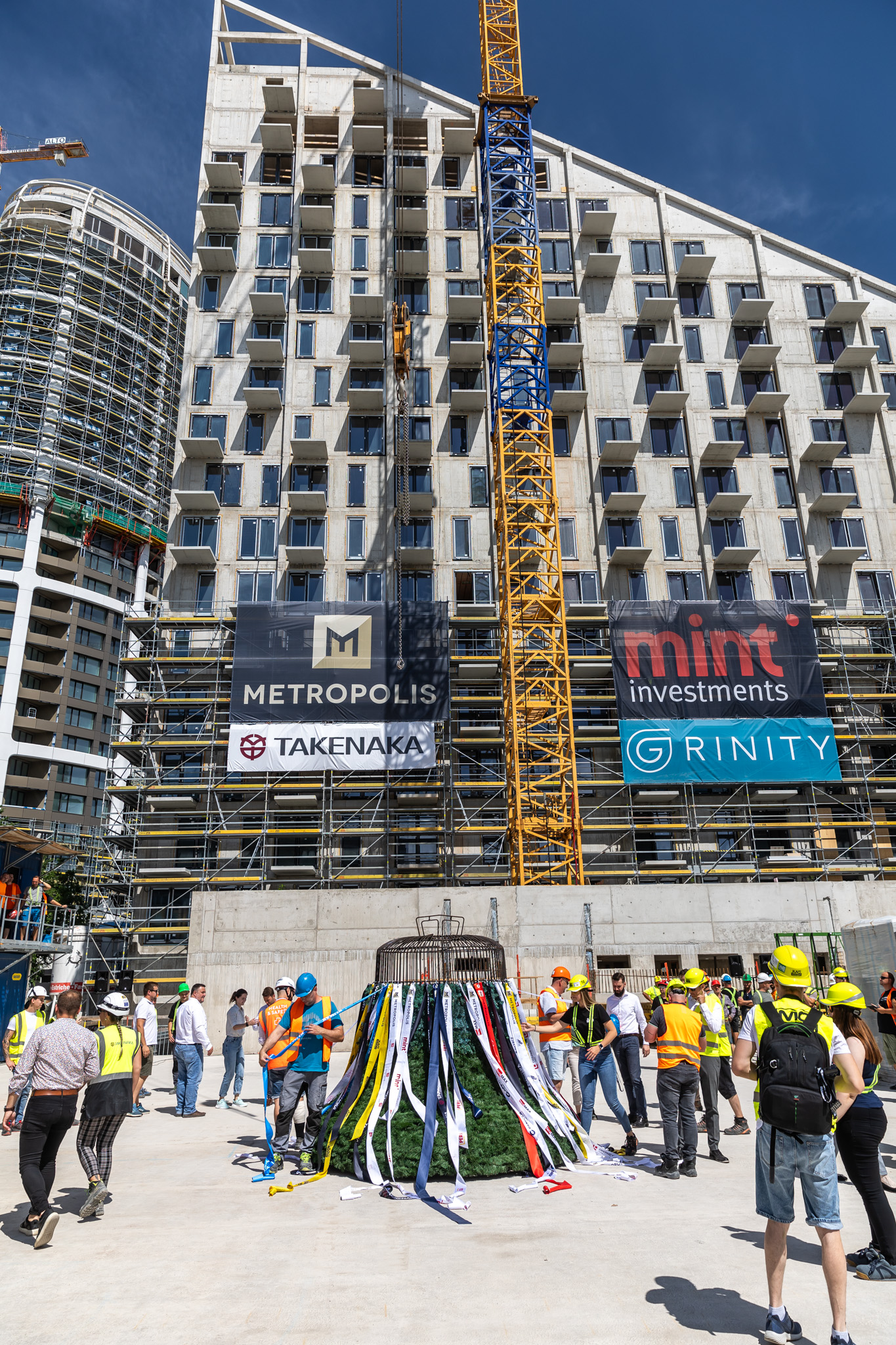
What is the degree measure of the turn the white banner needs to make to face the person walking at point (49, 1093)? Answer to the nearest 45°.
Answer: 0° — it already faces them

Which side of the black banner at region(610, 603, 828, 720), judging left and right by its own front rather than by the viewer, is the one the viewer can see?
front

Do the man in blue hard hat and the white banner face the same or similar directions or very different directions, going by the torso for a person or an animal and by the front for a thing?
same or similar directions

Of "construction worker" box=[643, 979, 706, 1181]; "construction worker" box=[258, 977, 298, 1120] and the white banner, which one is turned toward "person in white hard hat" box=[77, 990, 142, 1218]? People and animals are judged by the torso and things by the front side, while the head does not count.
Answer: the white banner

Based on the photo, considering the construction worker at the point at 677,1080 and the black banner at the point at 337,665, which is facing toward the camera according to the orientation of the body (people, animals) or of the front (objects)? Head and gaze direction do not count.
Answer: the black banner

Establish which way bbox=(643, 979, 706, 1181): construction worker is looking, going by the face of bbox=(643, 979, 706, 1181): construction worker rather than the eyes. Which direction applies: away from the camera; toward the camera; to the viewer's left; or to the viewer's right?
away from the camera

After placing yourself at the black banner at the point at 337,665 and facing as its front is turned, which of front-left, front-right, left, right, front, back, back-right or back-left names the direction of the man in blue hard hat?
front

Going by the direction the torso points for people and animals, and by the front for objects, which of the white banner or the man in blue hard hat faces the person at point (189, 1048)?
the white banner

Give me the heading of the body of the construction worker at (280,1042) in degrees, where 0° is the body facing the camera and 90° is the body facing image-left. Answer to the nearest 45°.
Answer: approximately 225°

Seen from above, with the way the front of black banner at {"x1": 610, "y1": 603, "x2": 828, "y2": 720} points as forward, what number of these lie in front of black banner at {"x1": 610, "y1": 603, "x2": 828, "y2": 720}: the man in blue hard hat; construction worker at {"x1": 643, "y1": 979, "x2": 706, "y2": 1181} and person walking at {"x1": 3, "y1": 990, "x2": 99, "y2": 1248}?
3

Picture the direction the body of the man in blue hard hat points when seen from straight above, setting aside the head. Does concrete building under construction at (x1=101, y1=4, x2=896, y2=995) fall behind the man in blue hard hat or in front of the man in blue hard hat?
behind

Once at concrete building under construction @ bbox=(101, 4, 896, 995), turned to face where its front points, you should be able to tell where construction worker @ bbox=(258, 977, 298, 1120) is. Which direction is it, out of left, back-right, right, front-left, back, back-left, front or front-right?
front

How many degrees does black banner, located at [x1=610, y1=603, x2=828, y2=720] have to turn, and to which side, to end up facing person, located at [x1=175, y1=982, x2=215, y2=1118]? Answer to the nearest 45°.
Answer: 0° — it already faces them

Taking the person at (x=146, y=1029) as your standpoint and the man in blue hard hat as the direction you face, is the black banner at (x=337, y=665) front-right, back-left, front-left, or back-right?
back-left

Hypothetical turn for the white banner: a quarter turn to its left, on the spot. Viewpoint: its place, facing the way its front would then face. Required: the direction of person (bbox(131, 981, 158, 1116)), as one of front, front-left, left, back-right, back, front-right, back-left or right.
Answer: right

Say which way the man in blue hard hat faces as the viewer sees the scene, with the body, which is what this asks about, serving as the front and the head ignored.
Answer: toward the camera

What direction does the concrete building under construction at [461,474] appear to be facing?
toward the camera

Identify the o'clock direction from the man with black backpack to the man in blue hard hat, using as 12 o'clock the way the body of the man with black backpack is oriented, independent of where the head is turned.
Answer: The man in blue hard hat is roughly at 10 o'clock from the man with black backpack.
